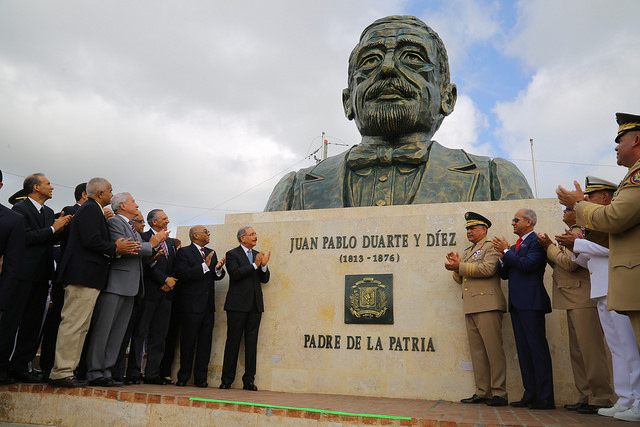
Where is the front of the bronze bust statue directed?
toward the camera

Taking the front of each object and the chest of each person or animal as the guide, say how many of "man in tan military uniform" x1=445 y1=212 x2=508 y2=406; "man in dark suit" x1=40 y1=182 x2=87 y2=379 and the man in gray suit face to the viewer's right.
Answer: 2

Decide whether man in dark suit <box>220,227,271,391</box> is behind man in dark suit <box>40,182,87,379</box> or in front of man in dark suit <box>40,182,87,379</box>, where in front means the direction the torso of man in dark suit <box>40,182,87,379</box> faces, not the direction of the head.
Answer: in front

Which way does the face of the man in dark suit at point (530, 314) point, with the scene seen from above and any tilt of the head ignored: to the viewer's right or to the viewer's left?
to the viewer's left

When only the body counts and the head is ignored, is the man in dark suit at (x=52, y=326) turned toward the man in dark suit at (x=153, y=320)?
yes

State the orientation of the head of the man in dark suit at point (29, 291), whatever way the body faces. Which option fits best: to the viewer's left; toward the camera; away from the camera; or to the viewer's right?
to the viewer's right

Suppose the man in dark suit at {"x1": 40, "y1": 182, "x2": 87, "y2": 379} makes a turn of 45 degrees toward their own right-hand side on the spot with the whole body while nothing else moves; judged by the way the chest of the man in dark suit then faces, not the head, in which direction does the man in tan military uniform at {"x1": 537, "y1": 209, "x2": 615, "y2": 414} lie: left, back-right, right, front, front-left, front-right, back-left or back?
front

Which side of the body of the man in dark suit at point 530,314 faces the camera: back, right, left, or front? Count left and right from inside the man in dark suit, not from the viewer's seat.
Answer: left

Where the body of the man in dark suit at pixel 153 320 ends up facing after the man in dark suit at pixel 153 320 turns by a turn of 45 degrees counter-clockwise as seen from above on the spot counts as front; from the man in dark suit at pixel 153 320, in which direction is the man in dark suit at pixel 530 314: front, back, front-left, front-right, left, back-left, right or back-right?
front-right

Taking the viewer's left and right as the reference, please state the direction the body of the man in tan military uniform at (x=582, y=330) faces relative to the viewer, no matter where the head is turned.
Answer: facing to the left of the viewer

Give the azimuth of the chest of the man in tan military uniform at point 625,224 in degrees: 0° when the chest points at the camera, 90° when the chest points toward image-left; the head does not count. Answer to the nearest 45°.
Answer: approximately 90°

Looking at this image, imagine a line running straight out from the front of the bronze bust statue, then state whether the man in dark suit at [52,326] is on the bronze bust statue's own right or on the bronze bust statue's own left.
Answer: on the bronze bust statue's own right

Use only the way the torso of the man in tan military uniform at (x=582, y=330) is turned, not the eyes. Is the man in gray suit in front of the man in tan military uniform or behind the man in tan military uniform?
in front
